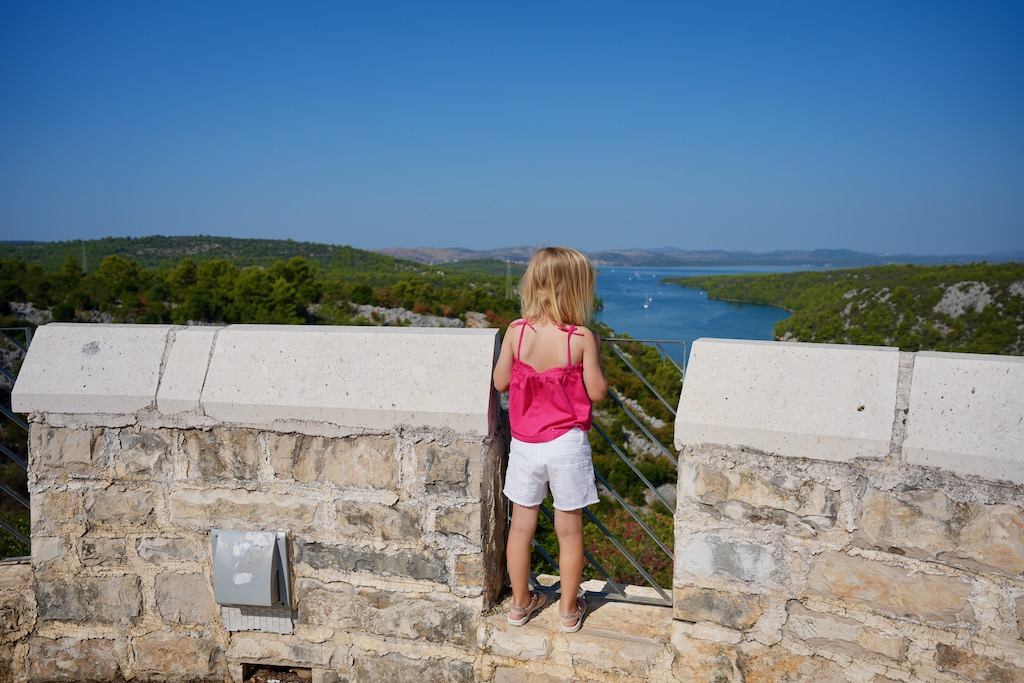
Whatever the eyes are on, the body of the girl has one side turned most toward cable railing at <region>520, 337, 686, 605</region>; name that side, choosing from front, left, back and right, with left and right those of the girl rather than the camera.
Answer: front

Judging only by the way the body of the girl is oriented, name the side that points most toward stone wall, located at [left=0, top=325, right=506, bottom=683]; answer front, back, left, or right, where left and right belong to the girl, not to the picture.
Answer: left

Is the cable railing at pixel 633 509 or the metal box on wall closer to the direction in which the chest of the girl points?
the cable railing

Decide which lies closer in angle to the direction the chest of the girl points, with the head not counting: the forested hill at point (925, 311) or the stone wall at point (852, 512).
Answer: the forested hill

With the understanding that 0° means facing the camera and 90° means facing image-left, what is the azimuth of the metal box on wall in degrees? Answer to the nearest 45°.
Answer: approximately 0°

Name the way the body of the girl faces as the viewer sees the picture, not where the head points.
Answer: away from the camera

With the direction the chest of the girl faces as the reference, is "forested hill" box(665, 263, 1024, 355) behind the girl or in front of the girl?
in front

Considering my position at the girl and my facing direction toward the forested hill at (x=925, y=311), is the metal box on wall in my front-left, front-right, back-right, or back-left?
back-left

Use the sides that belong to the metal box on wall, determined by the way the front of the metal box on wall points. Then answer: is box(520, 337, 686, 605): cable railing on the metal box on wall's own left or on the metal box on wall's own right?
on the metal box on wall's own left

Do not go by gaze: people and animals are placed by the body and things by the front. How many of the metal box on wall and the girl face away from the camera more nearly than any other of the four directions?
1

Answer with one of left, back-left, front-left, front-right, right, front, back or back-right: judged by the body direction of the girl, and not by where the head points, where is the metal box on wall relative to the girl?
left

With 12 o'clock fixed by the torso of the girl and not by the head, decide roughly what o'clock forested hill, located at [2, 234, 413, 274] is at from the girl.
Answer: The forested hill is roughly at 11 o'clock from the girl.

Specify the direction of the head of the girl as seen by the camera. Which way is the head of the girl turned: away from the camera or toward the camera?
away from the camera
